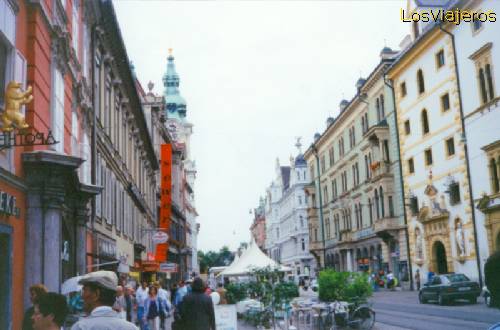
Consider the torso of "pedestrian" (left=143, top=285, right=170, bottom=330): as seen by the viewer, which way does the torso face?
toward the camera

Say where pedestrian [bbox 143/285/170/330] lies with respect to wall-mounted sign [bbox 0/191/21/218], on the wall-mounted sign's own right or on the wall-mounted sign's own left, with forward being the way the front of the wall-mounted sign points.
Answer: on the wall-mounted sign's own left

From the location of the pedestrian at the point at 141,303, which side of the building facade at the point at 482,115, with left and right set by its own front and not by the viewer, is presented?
front

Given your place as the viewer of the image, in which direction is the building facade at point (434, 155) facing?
facing the viewer and to the left of the viewer

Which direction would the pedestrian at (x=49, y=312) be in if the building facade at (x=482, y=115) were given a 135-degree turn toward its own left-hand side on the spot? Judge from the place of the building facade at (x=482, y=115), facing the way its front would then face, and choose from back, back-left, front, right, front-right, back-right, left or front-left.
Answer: right

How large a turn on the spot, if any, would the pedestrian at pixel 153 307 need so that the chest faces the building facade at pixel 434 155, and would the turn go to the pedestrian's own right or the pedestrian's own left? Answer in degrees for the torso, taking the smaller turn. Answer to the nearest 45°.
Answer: approximately 135° to the pedestrian's own left

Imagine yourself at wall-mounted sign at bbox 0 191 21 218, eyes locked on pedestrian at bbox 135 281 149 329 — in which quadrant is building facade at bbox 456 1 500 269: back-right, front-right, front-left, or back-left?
front-right

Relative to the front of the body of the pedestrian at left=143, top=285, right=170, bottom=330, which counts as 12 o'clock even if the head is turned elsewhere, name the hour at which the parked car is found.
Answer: The parked car is roughly at 8 o'clock from the pedestrian.

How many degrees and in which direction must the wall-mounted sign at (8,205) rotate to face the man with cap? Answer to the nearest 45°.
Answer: approximately 45° to its right

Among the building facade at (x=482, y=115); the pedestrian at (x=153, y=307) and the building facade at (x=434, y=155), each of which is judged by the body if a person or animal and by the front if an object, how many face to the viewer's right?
0

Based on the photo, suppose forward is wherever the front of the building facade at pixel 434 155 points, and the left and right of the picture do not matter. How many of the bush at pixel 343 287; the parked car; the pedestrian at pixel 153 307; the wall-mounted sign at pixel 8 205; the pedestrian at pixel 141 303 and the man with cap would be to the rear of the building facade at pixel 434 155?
0

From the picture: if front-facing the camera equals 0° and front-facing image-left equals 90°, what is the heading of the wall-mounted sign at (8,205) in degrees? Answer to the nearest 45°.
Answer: approximately 315°

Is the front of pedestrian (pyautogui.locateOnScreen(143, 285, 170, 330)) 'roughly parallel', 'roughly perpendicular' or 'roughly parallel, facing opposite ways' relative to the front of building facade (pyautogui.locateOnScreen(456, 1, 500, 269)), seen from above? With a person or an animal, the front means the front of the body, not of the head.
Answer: roughly perpendicular
